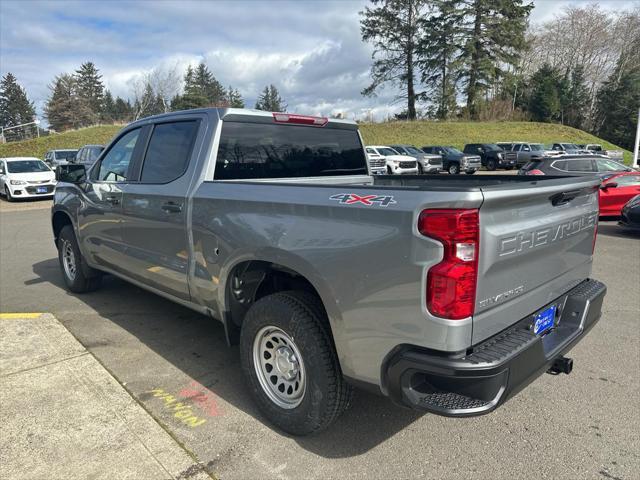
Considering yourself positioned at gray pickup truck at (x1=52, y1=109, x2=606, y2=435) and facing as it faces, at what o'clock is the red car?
The red car is roughly at 3 o'clock from the gray pickup truck.

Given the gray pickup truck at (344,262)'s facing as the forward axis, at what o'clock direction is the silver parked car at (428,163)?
The silver parked car is roughly at 2 o'clock from the gray pickup truck.

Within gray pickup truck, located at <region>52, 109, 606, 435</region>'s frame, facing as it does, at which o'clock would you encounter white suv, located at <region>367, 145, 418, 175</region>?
The white suv is roughly at 2 o'clock from the gray pickup truck.

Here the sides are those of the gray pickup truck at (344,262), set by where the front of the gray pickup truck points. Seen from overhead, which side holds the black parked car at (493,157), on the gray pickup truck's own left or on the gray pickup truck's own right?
on the gray pickup truck's own right

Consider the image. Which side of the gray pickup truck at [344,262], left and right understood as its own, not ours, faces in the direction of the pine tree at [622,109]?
right

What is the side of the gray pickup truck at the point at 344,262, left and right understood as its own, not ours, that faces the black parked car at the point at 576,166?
right

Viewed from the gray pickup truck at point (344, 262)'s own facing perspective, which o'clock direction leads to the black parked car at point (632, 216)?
The black parked car is roughly at 3 o'clock from the gray pickup truck.

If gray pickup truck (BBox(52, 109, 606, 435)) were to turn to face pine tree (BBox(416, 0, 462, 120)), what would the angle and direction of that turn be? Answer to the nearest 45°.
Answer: approximately 45° to its right

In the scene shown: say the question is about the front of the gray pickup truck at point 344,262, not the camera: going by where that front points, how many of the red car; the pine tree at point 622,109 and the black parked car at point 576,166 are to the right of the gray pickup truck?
3

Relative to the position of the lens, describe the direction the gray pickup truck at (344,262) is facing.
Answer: facing away from the viewer and to the left of the viewer
